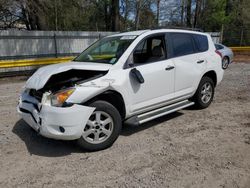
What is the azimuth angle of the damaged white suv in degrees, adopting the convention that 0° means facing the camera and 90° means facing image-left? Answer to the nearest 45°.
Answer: approximately 45°
